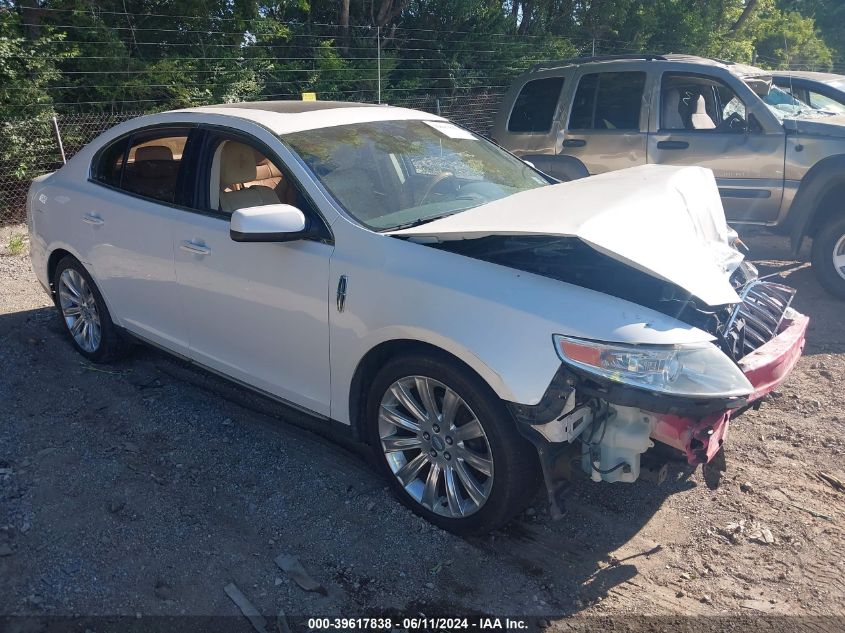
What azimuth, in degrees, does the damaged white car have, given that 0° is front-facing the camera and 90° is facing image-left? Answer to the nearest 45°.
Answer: approximately 315°
